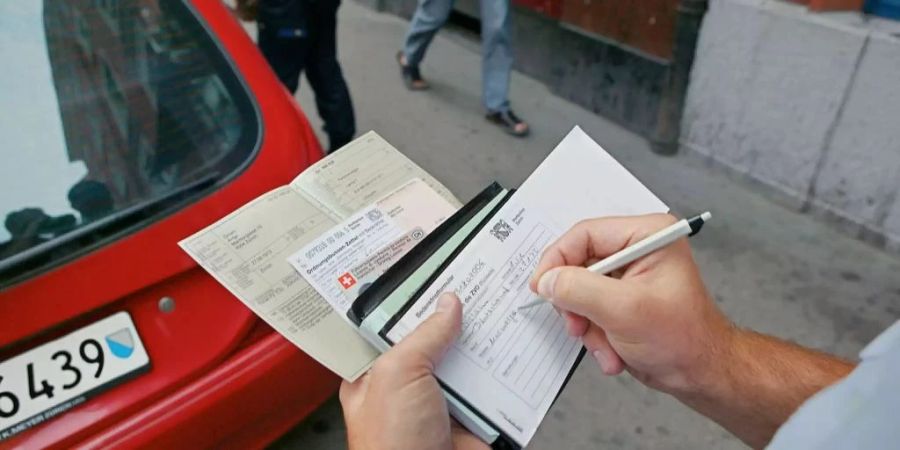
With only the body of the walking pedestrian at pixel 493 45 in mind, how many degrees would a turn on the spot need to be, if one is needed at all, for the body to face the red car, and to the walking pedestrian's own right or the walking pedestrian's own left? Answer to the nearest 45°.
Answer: approximately 45° to the walking pedestrian's own right

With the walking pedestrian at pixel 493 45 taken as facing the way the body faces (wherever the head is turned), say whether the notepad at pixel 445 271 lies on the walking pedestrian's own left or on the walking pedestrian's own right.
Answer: on the walking pedestrian's own right

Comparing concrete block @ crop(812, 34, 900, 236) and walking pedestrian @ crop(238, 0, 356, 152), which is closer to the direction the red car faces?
the walking pedestrian

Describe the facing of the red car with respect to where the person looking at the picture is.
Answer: facing away from the viewer and to the left of the viewer

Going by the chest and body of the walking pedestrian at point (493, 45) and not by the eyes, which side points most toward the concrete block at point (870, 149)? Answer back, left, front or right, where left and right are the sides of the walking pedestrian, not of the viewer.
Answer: front

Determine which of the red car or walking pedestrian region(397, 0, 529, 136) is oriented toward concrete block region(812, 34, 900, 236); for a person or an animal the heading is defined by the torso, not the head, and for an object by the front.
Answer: the walking pedestrian

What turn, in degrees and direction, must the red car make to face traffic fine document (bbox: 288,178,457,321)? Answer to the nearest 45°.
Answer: approximately 180°

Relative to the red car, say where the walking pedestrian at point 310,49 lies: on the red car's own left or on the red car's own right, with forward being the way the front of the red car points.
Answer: on the red car's own right
